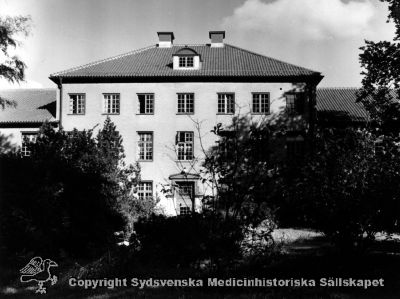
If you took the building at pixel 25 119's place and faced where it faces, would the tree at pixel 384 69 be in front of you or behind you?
in front

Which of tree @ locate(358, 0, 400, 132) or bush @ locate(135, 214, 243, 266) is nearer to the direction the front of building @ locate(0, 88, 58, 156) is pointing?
the bush

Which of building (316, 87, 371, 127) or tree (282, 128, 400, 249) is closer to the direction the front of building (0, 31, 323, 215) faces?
the tree

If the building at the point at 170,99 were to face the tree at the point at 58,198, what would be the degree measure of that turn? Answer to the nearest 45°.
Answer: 0° — it already faces it

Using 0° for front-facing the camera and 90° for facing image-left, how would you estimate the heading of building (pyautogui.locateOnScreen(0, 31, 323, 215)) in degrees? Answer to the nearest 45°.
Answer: approximately 0°

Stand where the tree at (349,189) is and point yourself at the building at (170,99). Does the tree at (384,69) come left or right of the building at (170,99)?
right

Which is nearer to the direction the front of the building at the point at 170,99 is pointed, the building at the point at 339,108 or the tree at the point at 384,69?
the tree

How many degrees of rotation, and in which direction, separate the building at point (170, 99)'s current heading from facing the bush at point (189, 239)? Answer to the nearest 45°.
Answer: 0° — it already faces it
